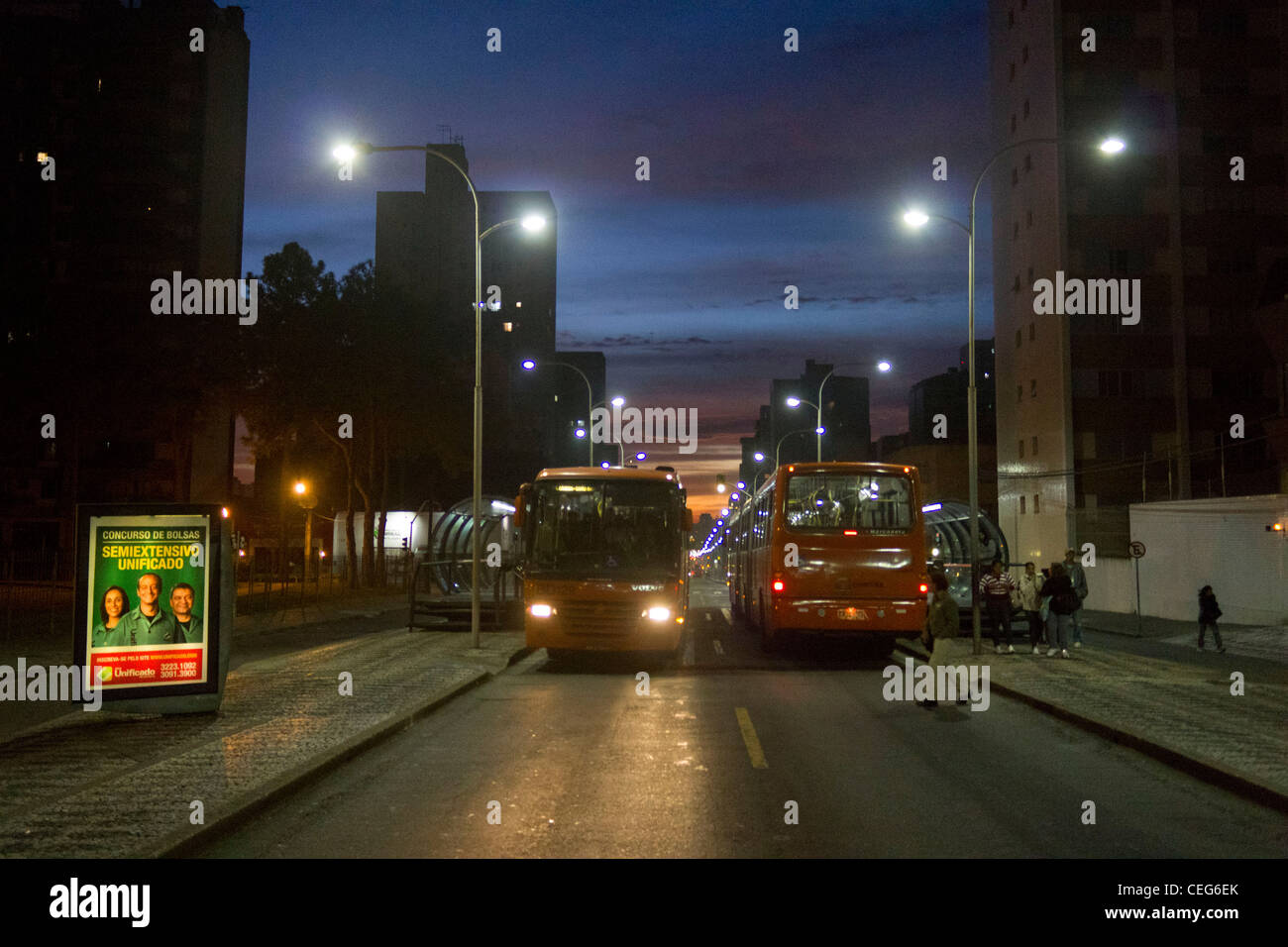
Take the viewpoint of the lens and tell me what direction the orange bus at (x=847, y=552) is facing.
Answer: facing away from the viewer

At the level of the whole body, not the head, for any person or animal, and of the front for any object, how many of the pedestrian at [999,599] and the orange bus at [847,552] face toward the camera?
1

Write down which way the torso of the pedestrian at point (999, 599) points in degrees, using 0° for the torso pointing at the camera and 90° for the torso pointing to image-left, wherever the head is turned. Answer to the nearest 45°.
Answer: approximately 0°

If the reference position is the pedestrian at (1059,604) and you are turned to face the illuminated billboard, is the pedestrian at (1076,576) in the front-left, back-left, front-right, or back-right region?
back-right

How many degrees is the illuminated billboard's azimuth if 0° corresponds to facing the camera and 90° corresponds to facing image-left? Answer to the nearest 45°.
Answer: approximately 0°

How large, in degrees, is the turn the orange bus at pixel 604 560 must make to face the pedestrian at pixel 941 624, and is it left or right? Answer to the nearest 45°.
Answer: approximately 45° to its left

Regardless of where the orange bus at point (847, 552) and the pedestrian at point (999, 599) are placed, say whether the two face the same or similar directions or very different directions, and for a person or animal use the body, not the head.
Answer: very different directions

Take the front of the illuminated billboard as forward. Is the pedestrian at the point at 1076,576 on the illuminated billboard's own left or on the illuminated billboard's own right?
on the illuminated billboard's own left
